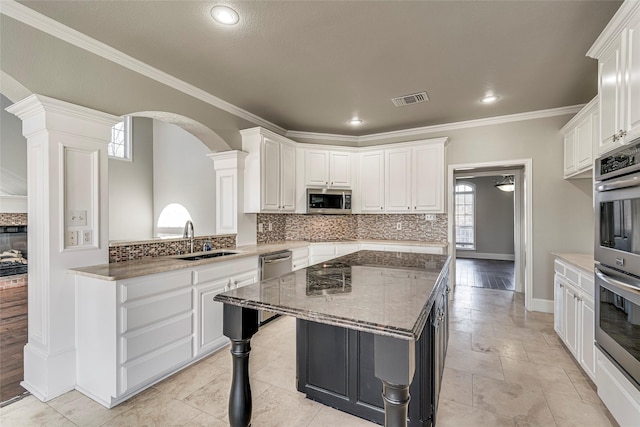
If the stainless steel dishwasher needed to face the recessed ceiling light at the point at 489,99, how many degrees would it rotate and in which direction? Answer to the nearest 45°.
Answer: approximately 45° to its left

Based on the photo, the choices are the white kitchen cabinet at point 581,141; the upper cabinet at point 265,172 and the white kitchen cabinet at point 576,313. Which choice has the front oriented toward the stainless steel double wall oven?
the upper cabinet

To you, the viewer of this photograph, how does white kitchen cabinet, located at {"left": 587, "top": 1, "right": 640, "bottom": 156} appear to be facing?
facing to the left of the viewer

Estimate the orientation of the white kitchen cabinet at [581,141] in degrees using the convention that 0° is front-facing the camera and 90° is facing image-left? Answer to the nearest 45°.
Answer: approximately 90°

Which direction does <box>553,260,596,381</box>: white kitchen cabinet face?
to the viewer's left

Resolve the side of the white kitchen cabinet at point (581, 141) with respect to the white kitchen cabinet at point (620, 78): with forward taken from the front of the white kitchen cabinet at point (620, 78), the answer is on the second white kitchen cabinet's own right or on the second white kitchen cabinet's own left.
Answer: on the second white kitchen cabinet's own right

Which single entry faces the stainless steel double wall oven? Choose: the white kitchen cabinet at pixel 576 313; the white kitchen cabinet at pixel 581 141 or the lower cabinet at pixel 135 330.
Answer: the lower cabinet

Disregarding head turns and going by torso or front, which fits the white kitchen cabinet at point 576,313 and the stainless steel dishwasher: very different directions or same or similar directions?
very different directions

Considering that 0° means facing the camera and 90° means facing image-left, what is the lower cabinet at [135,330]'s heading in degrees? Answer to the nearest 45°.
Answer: approximately 315°

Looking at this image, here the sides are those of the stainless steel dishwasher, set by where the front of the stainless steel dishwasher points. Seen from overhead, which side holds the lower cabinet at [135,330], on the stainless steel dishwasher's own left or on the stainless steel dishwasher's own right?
on the stainless steel dishwasher's own right

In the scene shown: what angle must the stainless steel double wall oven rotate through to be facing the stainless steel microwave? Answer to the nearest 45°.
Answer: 0° — it already faces it
